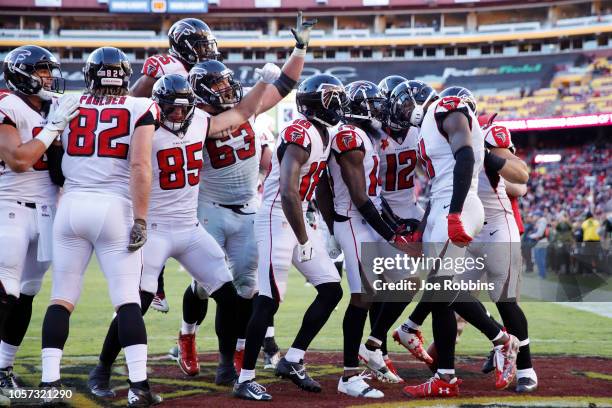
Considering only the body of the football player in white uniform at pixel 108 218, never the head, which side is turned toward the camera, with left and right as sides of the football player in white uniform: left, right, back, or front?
back

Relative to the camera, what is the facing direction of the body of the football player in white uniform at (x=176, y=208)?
toward the camera

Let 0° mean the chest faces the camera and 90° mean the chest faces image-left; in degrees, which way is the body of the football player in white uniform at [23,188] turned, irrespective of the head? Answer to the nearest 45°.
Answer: approximately 315°

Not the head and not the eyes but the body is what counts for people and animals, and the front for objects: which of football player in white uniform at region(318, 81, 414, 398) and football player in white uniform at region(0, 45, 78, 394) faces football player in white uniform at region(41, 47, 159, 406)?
football player in white uniform at region(0, 45, 78, 394)

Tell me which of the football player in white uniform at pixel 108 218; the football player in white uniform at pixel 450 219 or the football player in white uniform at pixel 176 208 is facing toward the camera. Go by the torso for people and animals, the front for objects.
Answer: the football player in white uniform at pixel 176 208

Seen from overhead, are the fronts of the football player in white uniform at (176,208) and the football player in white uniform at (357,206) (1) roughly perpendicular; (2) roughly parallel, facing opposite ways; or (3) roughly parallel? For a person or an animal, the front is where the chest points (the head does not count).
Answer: roughly perpendicular

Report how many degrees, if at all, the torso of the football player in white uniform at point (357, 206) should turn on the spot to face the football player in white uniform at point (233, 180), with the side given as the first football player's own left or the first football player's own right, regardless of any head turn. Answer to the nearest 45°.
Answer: approximately 180°

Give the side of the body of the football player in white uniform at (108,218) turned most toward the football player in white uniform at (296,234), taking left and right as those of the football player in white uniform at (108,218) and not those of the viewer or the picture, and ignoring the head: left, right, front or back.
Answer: right

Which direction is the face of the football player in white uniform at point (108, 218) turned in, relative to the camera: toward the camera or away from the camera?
away from the camera

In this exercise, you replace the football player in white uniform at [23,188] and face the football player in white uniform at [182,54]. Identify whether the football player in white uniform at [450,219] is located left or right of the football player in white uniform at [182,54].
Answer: right

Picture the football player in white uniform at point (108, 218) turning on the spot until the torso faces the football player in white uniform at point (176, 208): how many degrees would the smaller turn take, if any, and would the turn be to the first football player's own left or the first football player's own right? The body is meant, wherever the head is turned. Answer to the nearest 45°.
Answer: approximately 45° to the first football player's own right

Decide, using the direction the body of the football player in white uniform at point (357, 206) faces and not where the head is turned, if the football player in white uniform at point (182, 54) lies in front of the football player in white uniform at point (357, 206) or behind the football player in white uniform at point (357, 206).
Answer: behind

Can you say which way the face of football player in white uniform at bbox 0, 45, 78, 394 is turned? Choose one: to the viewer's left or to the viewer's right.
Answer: to the viewer's right

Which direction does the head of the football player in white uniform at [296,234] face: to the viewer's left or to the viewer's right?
to the viewer's right
